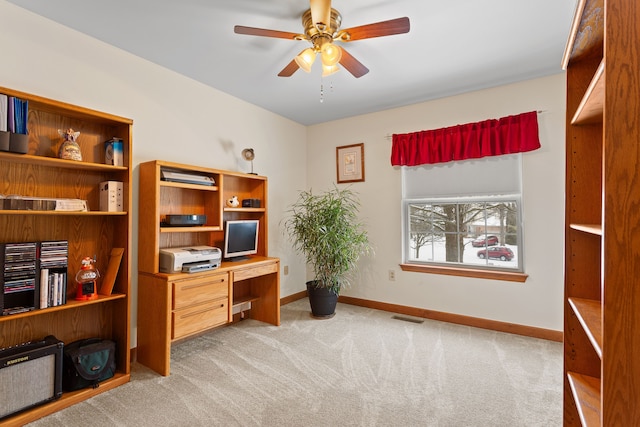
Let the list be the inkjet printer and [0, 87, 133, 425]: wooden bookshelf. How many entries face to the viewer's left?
0

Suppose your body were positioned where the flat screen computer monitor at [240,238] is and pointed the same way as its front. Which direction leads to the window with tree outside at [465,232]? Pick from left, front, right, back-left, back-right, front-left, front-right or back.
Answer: front-left

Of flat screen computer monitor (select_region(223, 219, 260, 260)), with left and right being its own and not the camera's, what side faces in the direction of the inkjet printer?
right

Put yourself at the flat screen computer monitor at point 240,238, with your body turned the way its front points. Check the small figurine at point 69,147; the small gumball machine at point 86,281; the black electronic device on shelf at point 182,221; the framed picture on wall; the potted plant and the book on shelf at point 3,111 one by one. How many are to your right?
4

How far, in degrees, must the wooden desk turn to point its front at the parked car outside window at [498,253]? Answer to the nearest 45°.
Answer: approximately 45° to its left

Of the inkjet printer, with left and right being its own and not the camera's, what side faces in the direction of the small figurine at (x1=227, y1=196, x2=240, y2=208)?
left

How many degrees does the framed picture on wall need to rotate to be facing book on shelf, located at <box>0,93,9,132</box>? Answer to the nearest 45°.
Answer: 0° — it already faces it

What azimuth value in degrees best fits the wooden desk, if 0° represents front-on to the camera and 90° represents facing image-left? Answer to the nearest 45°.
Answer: approximately 315°

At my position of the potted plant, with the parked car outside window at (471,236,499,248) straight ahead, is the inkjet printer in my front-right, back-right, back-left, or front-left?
back-left

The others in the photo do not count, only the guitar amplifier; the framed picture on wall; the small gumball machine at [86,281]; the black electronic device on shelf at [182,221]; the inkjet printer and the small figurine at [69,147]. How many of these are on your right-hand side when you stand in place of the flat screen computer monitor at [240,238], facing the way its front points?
5
